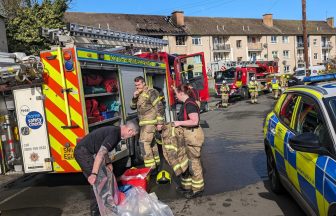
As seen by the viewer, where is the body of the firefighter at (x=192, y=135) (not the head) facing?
to the viewer's left

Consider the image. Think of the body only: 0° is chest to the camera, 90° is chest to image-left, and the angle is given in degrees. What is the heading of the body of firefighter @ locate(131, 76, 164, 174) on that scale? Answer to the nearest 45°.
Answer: approximately 45°

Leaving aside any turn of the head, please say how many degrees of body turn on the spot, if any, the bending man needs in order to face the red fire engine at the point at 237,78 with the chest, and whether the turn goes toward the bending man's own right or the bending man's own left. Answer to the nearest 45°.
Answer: approximately 45° to the bending man's own left

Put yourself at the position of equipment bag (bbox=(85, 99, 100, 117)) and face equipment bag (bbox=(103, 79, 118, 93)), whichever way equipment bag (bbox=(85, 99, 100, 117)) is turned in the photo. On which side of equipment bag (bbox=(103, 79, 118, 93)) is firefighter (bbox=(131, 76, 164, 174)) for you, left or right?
right

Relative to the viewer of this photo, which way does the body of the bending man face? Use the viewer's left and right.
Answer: facing to the right of the viewer

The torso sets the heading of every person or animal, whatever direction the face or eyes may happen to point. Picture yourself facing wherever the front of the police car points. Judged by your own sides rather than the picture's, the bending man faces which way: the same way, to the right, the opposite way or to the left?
to the left

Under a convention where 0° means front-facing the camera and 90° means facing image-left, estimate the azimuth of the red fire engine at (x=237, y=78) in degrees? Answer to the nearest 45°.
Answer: approximately 45°

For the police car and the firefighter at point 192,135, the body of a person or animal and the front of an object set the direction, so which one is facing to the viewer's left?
the firefighter

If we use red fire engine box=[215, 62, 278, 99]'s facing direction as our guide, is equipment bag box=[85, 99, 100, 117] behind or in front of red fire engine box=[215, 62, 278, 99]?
in front

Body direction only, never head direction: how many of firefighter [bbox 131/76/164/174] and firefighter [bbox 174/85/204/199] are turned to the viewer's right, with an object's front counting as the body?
0

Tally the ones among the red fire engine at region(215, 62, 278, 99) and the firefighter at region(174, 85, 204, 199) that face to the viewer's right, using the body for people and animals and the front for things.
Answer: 0

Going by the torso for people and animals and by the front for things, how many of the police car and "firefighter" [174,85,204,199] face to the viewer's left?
1

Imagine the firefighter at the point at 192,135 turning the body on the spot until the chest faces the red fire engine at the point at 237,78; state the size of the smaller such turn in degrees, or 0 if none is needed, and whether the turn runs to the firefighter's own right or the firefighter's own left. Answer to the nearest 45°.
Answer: approximately 90° to the firefighter's own right
